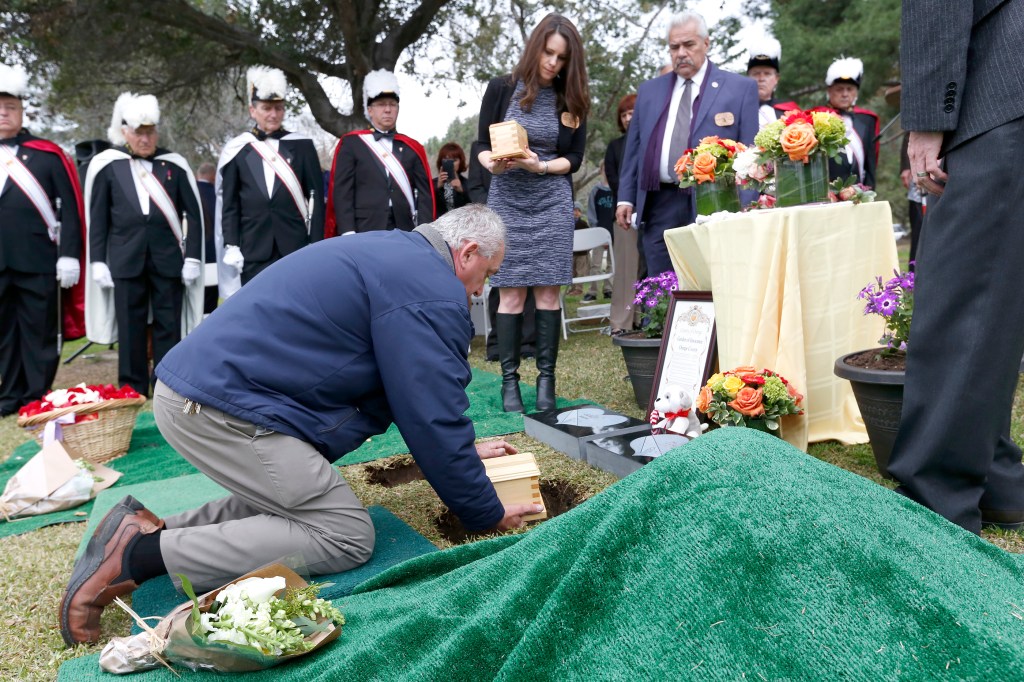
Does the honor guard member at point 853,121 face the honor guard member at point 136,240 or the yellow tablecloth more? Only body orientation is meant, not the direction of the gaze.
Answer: the yellow tablecloth

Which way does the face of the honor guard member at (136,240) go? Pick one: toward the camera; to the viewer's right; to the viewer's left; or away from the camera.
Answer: toward the camera

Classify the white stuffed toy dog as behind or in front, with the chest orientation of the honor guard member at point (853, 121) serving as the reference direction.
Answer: in front

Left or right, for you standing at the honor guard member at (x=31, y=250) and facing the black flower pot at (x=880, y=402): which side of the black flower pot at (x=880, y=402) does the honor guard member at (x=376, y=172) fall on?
left

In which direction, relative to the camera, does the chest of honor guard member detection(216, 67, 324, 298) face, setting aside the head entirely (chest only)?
toward the camera

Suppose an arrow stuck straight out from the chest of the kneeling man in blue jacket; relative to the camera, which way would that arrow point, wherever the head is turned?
to the viewer's right

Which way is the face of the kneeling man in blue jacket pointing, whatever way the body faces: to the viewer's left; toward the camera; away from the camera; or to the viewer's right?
to the viewer's right

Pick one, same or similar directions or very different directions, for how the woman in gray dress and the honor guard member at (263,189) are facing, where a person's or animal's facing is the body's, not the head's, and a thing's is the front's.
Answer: same or similar directions

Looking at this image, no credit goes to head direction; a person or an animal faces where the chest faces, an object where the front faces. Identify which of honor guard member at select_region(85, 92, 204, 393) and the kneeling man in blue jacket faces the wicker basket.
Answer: the honor guard member

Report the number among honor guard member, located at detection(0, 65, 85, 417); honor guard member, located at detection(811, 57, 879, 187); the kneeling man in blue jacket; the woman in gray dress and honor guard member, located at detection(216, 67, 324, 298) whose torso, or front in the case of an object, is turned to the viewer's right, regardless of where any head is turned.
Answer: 1

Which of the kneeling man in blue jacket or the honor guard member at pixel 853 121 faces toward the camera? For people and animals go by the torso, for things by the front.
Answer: the honor guard member

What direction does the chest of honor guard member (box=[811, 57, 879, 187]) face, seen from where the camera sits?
toward the camera

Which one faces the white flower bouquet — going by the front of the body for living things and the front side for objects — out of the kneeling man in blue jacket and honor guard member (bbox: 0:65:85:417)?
the honor guard member

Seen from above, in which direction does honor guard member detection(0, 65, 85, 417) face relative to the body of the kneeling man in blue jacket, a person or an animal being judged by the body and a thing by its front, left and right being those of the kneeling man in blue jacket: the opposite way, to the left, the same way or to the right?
to the right

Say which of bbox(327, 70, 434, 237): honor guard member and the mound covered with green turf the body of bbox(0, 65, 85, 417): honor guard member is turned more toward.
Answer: the mound covered with green turf

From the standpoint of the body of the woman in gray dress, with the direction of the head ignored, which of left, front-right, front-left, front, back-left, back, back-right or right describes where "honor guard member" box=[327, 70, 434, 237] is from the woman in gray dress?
back-right

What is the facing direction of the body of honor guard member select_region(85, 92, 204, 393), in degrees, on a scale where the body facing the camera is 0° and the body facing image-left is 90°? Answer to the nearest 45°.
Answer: approximately 0°

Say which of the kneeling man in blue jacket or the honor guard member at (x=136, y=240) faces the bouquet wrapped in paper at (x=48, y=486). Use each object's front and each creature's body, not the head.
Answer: the honor guard member

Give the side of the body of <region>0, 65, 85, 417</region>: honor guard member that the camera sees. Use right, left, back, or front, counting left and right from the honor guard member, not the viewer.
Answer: front
